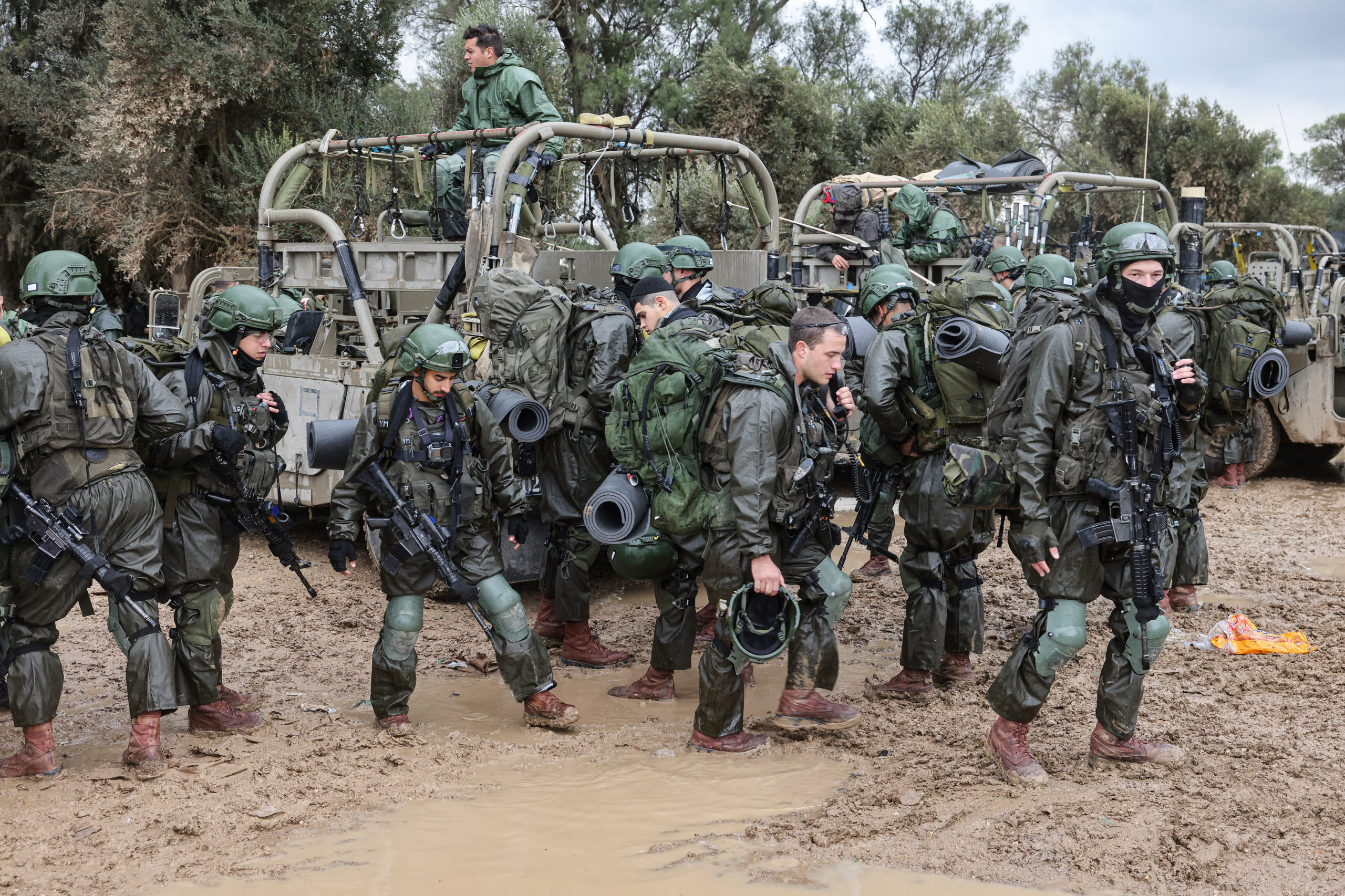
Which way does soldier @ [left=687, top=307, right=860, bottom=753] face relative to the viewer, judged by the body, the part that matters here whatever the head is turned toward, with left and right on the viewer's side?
facing to the right of the viewer

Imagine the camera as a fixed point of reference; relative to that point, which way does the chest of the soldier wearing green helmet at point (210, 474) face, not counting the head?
to the viewer's right

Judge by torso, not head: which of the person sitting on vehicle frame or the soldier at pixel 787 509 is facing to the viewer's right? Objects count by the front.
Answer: the soldier

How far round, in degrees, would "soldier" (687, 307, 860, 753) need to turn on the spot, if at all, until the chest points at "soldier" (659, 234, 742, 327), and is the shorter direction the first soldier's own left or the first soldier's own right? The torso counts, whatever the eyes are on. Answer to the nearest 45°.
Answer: approximately 90° to the first soldier's own left

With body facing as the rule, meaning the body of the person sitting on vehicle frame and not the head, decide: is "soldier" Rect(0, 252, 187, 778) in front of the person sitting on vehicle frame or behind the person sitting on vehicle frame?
in front

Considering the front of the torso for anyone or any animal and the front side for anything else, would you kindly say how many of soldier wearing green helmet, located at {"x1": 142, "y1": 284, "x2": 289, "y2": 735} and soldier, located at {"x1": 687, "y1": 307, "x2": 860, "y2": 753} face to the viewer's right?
2

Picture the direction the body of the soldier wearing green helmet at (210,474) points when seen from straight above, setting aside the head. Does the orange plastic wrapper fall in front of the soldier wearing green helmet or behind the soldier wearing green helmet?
in front
